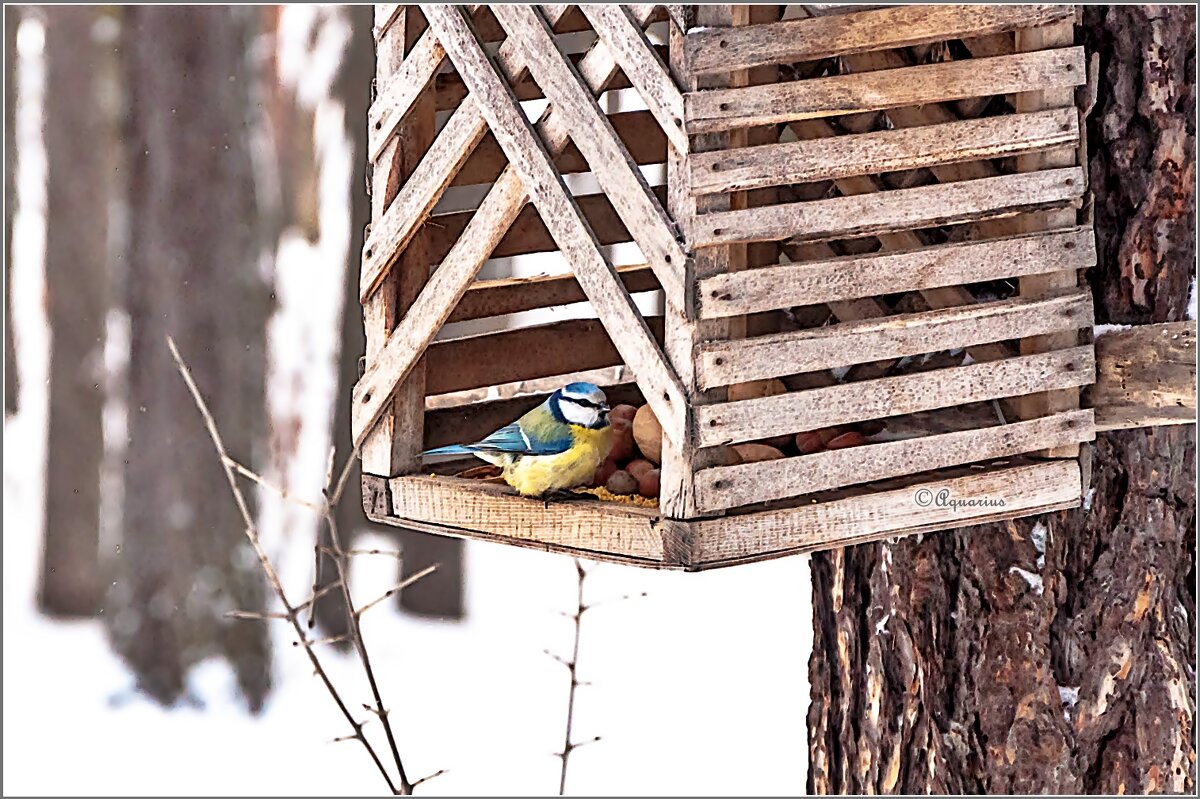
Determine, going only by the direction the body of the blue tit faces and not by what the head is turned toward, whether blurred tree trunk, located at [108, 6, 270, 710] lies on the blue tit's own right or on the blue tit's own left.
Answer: on the blue tit's own left

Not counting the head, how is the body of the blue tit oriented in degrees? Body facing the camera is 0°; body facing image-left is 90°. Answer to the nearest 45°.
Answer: approximately 270°

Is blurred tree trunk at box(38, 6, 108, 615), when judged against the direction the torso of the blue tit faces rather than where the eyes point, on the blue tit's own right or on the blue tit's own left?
on the blue tit's own left

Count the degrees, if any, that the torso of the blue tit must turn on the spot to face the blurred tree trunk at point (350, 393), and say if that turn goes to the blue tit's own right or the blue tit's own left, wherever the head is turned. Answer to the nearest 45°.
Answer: approximately 90° to the blue tit's own left
